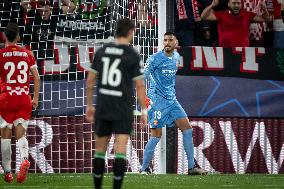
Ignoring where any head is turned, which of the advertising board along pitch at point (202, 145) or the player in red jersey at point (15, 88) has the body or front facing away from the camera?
the player in red jersey

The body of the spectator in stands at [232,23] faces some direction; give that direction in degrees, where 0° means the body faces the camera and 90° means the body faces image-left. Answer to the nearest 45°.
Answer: approximately 0°

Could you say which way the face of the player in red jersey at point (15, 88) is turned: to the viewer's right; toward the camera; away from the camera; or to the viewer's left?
away from the camera

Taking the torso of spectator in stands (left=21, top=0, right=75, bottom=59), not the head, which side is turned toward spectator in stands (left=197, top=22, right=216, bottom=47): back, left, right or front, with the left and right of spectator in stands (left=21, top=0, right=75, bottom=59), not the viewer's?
left
